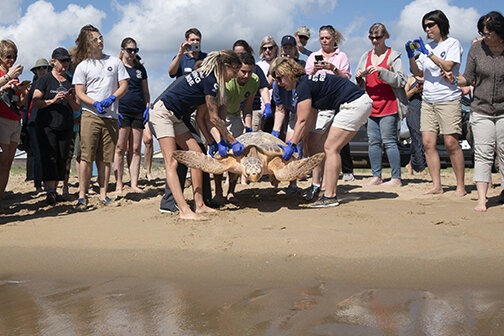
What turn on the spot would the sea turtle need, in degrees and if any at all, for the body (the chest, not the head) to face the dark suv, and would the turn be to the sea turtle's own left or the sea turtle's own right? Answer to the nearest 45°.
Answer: approximately 135° to the sea turtle's own left

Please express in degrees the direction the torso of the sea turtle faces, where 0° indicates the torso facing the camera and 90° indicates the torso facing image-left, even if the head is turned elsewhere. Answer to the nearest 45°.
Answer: approximately 0°
